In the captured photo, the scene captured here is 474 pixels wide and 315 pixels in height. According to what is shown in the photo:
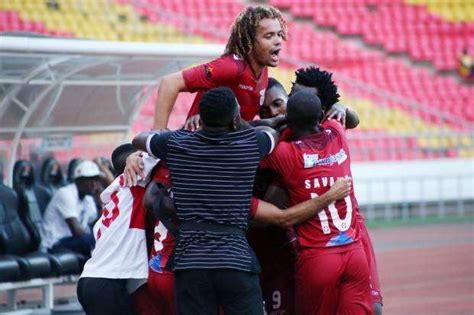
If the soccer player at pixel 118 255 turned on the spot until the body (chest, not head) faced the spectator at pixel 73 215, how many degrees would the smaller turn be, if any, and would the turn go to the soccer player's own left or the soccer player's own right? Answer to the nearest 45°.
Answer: approximately 45° to the soccer player's own left

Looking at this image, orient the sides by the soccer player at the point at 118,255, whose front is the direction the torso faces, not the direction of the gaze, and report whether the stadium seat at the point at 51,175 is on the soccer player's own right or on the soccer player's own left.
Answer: on the soccer player's own left

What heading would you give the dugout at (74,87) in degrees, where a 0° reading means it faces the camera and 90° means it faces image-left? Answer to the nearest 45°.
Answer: approximately 315°

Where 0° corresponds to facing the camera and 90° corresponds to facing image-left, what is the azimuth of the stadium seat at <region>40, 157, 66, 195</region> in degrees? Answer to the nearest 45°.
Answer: approximately 315°

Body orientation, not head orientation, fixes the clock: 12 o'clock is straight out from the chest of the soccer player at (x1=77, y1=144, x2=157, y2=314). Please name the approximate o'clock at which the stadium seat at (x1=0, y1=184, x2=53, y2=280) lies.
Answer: The stadium seat is roughly at 10 o'clock from the soccer player.

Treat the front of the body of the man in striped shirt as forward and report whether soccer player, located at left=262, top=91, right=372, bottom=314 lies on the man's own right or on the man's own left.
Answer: on the man's own right

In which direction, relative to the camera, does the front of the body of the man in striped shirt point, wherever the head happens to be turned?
away from the camera

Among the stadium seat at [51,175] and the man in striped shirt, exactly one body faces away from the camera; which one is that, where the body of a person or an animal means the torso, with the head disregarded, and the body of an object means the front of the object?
the man in striped shirt

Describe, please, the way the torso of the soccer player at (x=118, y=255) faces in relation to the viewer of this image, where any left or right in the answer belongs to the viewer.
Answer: facing away from the viewer and to the right of the viewer

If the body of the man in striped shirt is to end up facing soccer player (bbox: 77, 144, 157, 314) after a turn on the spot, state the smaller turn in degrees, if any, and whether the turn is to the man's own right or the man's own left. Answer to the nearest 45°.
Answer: approximately 45° to the man's own left

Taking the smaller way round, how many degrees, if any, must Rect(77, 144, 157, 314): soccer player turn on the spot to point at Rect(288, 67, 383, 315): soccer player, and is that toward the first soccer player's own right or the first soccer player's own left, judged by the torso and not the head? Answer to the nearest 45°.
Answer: approximately 45° to the first soccer player's own right
